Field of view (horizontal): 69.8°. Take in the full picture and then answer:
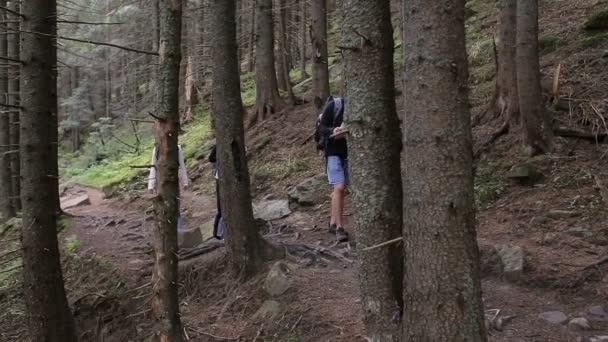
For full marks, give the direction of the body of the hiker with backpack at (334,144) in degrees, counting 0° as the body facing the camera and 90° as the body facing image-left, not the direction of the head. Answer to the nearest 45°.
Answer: approximately 315°

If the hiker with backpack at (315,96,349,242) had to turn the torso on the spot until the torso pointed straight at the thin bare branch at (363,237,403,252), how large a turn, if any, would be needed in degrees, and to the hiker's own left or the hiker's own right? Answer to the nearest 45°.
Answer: approximately 45° to the hiker's own right

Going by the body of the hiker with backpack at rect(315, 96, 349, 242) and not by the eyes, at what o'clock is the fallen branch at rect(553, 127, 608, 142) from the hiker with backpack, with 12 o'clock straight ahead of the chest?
The fallen branch is roughly at 10 o'clock from the hiker with backpack.

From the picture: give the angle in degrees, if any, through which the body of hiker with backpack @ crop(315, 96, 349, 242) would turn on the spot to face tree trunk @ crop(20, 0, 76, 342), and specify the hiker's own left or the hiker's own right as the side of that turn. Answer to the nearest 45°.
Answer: approximately 135° to the hiker's own right

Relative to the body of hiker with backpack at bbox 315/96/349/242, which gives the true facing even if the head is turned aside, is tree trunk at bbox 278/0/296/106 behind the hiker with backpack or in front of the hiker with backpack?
behind

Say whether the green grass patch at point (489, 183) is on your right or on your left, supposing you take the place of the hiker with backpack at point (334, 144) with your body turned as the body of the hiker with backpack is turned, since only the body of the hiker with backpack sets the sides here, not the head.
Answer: on your left

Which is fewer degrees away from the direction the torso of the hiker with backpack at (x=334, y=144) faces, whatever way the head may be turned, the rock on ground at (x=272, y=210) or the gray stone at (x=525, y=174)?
the gray stone

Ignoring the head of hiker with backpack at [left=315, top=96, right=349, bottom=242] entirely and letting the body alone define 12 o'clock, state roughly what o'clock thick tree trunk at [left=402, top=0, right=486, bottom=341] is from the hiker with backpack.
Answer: The thick tree trunk is roughly at 1 o'clock from the hiker with backpack.

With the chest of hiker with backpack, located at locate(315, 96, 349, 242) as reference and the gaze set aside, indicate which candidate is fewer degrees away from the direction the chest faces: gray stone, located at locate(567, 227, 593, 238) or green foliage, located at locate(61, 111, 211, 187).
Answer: the gray stone

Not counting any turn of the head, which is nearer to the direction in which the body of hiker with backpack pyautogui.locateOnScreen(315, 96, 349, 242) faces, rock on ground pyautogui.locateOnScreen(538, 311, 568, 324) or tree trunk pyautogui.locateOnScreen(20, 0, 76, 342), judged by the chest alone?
the rock on ground

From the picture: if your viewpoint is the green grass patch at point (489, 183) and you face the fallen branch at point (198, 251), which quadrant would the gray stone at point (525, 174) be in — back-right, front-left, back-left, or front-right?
back-left
